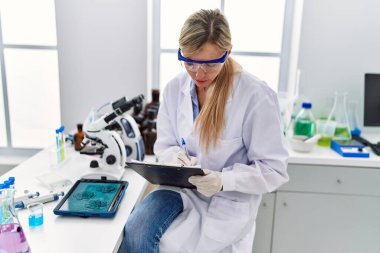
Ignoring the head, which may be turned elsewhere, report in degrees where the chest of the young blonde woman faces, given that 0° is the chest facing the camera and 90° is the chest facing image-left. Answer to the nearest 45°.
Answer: approximately 45°

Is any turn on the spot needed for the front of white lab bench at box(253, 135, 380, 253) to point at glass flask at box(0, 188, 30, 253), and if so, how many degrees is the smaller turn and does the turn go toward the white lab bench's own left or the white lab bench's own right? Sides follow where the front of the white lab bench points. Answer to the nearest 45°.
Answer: approximately 45° to the white lab bench's own right

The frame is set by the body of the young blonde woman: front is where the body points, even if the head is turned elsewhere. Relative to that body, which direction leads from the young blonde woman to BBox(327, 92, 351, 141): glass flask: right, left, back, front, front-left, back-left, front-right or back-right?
back
